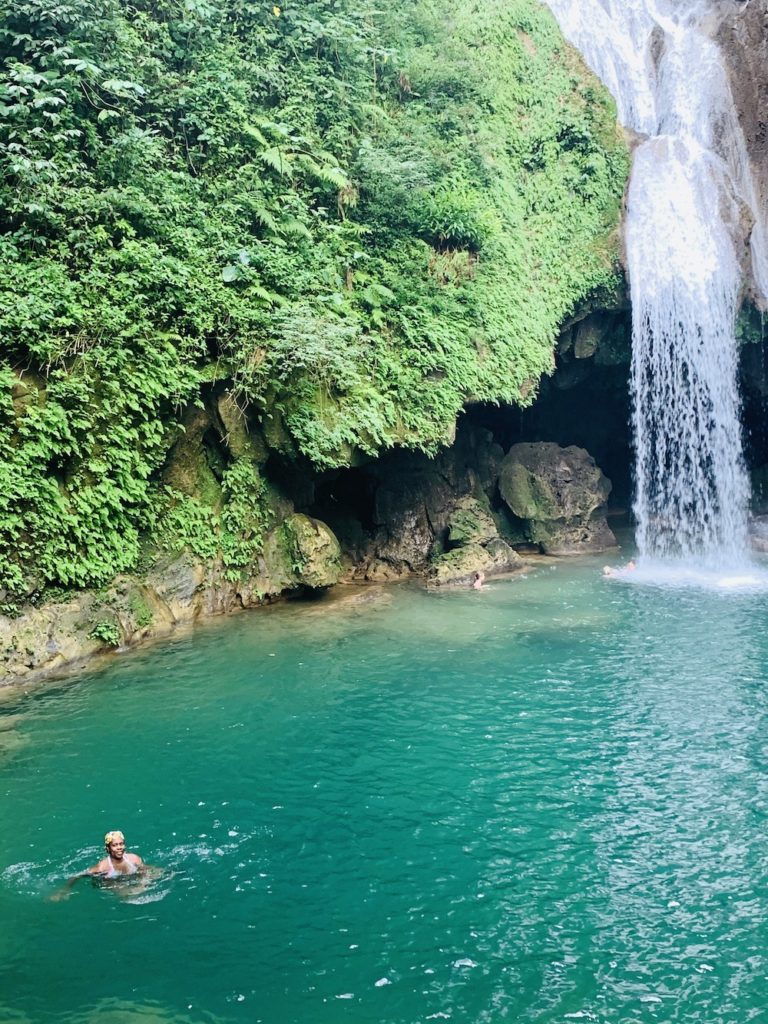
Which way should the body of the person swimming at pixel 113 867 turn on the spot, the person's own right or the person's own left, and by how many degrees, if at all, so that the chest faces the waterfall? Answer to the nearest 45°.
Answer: approximately 135° to the person's own left

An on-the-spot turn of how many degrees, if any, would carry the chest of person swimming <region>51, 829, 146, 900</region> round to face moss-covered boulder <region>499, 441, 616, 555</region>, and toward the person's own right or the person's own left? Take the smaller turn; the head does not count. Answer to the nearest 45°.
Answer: approximately 135° to the person's own left

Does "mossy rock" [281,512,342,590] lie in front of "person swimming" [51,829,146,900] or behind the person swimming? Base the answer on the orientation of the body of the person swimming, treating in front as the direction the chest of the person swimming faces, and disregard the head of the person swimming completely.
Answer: behind

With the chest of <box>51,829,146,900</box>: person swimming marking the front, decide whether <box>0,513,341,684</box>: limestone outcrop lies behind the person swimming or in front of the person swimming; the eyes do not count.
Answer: behind

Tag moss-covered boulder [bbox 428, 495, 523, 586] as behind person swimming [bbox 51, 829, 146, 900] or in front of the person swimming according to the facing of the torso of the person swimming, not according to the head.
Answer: behind

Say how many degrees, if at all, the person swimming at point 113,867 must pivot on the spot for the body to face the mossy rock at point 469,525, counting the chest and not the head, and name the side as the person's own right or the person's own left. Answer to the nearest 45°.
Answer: approximately 135° to the person's own left

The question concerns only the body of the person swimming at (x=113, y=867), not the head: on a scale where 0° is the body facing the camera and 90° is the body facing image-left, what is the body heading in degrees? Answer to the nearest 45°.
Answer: approximately 0°
